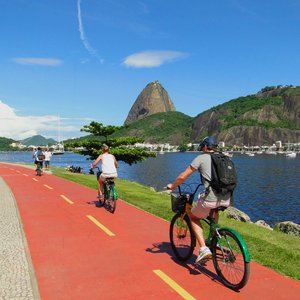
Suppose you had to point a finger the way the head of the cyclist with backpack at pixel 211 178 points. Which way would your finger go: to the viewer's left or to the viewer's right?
to the viewer's left

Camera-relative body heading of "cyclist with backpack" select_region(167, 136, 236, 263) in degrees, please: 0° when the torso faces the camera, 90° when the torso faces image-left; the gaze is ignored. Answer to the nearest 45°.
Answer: approximately 135°

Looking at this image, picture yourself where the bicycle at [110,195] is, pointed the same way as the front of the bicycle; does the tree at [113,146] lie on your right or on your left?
on your right

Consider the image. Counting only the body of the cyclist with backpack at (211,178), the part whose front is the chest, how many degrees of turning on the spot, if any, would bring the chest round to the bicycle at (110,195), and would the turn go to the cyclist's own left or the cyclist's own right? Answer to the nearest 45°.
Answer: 0° — they already face it

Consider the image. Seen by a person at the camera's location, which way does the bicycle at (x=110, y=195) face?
facing away from the viewer and to the left of the viewer

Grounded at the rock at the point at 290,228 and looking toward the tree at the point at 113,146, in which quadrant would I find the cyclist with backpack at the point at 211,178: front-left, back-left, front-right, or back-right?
back-left

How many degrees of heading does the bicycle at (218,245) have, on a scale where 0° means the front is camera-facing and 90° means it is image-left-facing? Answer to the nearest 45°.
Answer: approximately 135°

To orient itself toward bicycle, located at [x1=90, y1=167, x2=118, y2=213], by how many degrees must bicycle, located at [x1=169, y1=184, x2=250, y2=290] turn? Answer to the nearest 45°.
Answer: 0° — it already faces it

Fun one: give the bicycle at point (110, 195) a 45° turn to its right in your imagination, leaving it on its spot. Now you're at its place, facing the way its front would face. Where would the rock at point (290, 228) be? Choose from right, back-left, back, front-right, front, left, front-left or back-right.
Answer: right

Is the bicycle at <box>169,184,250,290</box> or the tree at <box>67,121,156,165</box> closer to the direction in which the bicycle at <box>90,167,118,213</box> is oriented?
the tree
